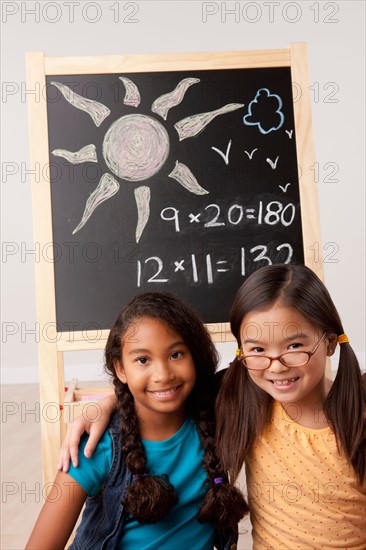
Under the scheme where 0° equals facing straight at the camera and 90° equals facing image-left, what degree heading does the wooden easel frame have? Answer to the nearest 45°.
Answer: approximately 0°

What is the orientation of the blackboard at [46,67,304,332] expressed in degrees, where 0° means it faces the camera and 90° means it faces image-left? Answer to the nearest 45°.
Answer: approximately 0°

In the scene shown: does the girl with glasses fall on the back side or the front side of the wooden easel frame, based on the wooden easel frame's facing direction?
on the front side

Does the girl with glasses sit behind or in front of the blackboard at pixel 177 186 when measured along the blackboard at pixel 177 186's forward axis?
in front
